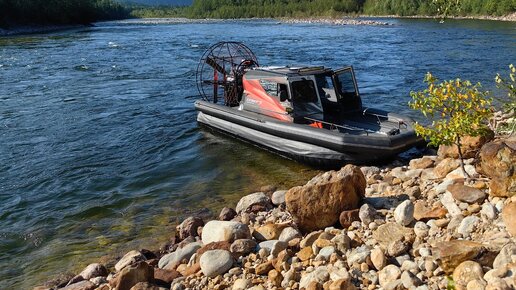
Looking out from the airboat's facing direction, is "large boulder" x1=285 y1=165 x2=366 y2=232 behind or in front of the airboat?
in front

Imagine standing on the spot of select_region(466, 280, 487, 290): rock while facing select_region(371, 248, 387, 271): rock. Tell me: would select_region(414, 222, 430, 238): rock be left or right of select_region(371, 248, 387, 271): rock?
right

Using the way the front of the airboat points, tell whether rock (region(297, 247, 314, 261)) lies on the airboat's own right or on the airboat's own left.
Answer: on the airboat's own right

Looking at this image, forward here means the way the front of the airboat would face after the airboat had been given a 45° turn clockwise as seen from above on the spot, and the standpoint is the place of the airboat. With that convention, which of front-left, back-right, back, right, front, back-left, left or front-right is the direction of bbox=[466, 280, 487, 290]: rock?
front

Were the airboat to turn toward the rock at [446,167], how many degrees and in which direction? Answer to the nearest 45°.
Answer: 0° — it already faces it

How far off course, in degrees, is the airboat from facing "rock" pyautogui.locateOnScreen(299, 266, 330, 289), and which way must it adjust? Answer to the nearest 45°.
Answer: approximately 45° to its right

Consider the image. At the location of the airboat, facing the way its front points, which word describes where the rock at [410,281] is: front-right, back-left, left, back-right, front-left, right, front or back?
front-right

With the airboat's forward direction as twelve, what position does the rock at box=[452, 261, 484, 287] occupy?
The rock is roughly at 1 o'clock from the airboat.

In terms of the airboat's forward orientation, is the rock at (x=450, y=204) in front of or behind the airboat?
in front

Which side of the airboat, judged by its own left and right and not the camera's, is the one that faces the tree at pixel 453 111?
front

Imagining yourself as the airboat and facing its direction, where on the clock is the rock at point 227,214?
The rock is roughly at 2 o'clock from the airboat.
